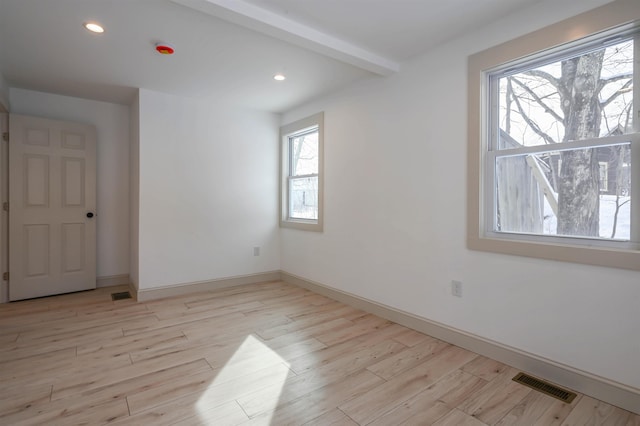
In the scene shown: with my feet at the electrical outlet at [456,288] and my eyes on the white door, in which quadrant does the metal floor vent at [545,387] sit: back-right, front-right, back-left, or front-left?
back-left

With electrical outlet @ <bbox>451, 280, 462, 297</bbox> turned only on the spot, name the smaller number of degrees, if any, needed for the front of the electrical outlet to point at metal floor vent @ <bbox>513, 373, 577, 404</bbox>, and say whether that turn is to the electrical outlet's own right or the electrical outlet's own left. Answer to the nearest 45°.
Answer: approximately 90° to the electrical outlet's own left

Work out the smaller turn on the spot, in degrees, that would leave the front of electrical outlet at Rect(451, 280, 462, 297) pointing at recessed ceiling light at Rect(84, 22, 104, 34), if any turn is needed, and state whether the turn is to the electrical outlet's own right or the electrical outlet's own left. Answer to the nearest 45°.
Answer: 0° — it already faces it

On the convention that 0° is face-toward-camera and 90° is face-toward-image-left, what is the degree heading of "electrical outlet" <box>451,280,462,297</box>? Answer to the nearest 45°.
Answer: approximately 45°

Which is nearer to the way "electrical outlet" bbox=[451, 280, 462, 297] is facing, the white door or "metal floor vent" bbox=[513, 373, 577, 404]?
the white door

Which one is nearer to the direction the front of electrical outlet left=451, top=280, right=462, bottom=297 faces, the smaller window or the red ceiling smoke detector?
the red ceiling smoke detector

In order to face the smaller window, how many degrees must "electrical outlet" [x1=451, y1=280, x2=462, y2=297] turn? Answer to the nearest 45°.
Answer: approximately 90° to its right

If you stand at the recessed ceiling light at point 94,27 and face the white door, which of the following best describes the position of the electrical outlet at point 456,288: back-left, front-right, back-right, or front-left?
back-right
